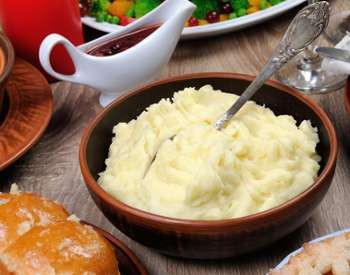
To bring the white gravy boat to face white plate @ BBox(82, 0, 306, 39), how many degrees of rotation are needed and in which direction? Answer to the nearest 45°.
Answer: approximately 45° to its left

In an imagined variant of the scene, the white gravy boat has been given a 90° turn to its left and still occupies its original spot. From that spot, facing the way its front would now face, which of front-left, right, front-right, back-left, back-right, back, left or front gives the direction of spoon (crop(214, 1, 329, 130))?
back-right

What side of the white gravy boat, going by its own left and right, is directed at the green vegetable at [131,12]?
left

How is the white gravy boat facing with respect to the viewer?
to the viewer's right

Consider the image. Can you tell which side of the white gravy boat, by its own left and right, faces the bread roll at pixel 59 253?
right

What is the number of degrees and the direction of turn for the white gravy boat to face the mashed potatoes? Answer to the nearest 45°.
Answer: approximately 90° to its right

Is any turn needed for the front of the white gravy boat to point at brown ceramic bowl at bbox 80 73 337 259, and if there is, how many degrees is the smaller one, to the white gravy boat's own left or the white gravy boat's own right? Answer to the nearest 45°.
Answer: approximately 90° to the white gravy boat's own right

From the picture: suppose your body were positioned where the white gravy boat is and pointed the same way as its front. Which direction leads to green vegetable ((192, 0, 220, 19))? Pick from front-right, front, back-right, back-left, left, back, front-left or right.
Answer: front-left

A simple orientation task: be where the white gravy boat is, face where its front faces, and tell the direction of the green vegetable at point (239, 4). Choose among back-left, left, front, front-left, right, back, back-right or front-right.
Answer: front-left
